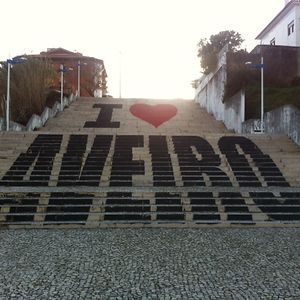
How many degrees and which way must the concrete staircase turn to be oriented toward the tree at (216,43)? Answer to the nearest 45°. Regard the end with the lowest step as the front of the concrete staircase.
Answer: approximately 180°

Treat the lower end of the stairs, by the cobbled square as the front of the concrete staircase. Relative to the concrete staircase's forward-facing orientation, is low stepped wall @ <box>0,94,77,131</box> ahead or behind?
behind

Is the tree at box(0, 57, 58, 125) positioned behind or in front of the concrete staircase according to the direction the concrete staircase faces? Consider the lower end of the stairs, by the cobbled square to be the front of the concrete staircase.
behind

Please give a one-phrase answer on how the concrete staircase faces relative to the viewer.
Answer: facing the viewer

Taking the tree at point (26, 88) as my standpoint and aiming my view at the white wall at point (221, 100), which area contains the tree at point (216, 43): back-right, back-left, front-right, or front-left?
front-left

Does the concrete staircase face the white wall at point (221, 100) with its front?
no

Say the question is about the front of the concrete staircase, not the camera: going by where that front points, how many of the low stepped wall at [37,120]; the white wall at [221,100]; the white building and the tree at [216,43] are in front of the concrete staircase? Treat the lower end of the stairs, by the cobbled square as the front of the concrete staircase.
0

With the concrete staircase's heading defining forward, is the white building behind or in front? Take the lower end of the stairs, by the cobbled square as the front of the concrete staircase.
behind

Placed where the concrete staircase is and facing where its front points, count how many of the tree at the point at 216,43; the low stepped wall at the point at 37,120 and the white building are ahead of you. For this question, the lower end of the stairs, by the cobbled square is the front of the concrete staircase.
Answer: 0
